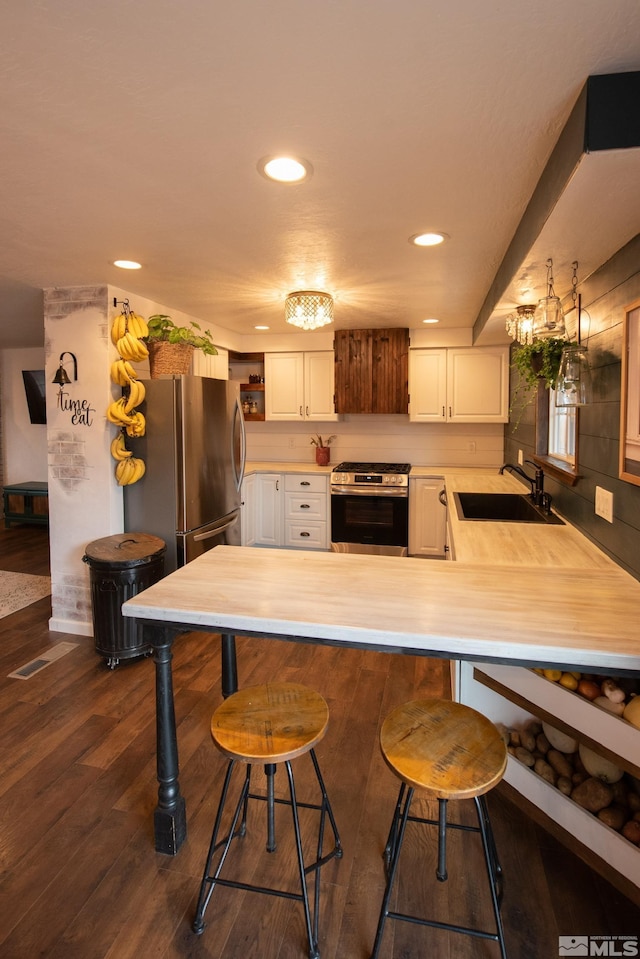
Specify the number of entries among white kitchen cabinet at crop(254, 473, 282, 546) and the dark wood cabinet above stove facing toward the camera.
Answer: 2

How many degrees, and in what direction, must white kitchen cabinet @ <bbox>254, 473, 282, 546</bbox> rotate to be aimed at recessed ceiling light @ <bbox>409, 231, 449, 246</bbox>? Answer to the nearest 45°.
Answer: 0° — it already faces it

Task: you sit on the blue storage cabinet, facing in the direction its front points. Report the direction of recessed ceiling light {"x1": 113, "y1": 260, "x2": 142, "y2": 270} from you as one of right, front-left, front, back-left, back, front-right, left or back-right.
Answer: front

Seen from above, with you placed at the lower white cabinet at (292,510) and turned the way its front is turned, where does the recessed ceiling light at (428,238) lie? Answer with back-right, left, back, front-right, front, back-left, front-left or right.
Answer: front

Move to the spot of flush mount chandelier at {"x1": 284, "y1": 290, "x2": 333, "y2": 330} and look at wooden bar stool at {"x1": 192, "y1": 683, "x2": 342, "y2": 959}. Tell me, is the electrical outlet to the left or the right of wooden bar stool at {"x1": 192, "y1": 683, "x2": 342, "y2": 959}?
left

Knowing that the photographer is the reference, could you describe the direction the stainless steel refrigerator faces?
facing the viewer and to the right of the viewer

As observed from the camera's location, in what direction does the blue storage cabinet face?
facing the viewer

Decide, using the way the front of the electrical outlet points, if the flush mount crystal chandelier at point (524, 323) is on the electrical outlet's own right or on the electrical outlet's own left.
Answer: on the electrical outlet's own right

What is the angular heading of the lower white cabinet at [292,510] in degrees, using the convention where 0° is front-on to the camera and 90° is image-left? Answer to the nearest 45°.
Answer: approximately 0°

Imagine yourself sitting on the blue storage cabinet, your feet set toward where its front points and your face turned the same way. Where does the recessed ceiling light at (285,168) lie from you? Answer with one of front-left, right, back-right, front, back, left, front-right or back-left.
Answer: front

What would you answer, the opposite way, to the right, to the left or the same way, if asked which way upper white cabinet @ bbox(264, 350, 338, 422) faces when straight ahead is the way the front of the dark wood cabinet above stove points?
the same way

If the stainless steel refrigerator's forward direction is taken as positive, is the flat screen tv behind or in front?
behind

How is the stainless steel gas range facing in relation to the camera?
toward the camera

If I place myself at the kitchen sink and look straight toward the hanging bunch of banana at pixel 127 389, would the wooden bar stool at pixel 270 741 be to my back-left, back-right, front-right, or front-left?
front-left

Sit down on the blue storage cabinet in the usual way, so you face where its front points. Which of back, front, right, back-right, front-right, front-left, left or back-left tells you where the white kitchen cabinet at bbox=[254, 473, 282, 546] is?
front-left

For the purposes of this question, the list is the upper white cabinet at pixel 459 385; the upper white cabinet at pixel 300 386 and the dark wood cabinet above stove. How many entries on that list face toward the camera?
3

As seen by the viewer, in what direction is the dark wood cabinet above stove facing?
toward the camera

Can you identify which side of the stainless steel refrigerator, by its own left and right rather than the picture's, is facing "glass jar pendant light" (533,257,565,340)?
front
